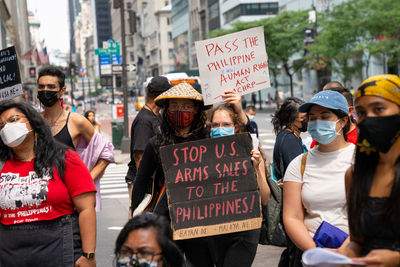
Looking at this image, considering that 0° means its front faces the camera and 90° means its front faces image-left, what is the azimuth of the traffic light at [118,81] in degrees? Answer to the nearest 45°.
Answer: approximately 0°

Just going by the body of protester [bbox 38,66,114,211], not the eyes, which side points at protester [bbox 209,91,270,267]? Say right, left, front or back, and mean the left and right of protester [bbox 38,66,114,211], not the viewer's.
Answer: left

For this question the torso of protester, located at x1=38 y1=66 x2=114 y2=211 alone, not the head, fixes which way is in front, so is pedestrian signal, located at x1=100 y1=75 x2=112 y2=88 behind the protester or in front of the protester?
behind

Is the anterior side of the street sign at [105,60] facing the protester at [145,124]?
yes

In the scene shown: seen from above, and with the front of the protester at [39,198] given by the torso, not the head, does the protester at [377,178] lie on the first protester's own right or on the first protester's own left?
on the first protester's own left

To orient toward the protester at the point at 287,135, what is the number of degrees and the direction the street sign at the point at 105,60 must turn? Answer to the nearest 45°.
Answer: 0° — it already faces them

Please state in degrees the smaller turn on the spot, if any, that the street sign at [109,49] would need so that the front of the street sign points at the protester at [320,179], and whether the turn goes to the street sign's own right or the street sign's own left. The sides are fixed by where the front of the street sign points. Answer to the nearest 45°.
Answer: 0° — it already faces them
